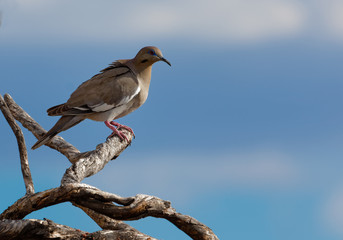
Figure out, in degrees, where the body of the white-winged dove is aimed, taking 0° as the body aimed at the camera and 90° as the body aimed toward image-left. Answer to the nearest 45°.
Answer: approximately 270°
